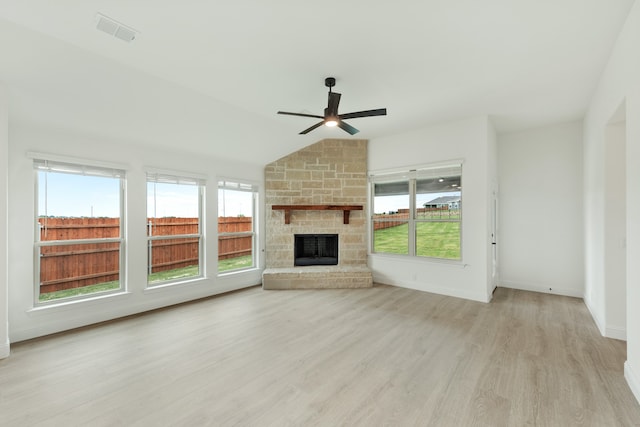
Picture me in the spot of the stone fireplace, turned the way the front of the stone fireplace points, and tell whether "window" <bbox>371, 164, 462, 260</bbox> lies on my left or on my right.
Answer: on my left

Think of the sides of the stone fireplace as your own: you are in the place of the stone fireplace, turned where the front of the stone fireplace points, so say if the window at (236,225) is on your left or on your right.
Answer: on your right

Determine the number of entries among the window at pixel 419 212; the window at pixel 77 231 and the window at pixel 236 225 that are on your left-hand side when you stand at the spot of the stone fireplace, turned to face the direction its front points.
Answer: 1

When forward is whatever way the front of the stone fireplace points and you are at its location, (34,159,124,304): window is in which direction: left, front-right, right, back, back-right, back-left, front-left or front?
front-right

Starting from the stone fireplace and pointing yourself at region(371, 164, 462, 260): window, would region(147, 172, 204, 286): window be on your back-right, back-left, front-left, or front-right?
back-right

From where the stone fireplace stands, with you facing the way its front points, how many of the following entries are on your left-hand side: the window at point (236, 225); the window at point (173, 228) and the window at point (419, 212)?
1

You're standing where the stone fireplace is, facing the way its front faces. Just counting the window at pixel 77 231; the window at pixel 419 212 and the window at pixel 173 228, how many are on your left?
1

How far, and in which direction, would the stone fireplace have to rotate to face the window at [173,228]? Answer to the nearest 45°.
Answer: approximately 45° to its right

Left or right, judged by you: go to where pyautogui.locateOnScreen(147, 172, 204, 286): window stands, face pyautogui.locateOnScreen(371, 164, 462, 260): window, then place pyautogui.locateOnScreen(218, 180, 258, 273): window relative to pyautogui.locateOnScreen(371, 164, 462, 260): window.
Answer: left

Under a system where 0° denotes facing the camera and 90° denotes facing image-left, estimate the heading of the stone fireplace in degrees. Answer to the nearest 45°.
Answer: approximately 0°
